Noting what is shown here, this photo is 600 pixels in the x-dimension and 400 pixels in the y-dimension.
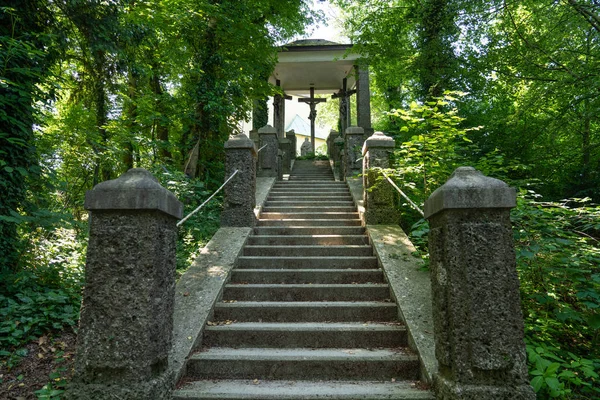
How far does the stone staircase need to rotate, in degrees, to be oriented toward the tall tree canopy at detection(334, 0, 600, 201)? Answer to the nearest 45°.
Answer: approximately 135° to its left

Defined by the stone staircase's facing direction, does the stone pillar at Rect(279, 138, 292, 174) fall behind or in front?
behind

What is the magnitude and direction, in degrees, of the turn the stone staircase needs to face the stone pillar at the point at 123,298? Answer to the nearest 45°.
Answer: approximately 45° to its right

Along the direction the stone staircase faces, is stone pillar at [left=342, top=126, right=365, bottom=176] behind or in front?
behind

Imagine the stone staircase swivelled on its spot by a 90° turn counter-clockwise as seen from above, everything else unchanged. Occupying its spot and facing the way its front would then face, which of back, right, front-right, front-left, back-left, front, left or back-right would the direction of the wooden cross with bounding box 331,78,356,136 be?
left

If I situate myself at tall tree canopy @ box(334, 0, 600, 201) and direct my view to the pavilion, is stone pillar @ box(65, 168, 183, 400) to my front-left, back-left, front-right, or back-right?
back-left

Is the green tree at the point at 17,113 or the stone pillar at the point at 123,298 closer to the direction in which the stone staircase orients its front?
the stone pillar

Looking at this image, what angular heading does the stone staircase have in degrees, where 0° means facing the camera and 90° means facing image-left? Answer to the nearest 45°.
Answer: approximately 0°

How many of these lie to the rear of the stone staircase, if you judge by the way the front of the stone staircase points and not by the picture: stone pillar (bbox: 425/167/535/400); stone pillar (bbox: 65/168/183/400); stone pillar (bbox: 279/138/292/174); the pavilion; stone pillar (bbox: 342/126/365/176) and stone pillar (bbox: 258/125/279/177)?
4

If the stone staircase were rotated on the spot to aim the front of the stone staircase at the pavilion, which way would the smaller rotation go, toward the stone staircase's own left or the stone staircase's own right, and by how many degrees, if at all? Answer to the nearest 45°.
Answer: approximately 180°

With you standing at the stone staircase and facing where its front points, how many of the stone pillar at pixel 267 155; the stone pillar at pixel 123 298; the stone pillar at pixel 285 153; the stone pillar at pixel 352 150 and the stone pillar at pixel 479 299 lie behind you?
3
